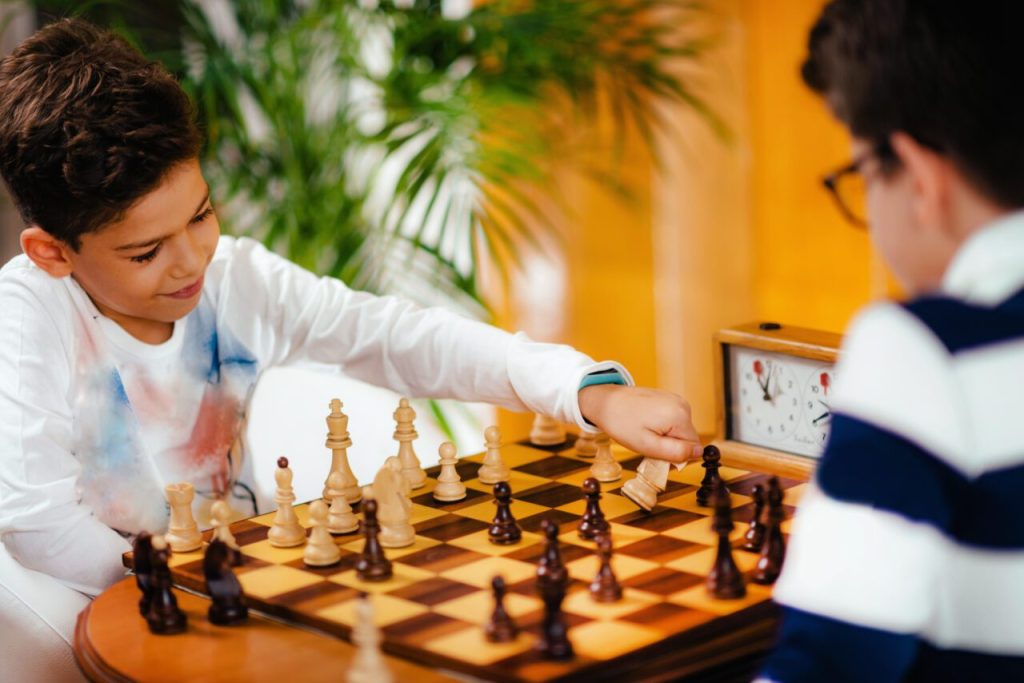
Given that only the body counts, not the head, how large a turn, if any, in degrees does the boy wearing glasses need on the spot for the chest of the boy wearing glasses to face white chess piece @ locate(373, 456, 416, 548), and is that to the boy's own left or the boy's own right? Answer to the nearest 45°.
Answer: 0° — they already face it

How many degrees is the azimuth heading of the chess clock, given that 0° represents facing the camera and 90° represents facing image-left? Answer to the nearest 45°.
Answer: approximately 45°

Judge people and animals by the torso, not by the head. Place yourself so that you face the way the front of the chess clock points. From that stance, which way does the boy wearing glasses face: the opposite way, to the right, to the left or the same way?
to the right

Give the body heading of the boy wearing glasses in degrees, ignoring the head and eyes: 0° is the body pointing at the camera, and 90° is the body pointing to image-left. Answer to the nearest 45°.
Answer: approximately 135°

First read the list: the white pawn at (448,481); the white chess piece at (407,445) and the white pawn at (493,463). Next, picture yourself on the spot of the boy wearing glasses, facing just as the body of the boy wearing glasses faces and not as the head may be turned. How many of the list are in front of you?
3

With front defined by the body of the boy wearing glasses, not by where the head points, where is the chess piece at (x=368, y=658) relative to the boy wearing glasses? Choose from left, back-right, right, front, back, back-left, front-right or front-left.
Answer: front-left

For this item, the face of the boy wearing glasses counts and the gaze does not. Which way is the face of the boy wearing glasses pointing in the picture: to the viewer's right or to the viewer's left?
to the viewer's left

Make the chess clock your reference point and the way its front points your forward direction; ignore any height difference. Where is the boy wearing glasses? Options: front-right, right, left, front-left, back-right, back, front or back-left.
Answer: front-left

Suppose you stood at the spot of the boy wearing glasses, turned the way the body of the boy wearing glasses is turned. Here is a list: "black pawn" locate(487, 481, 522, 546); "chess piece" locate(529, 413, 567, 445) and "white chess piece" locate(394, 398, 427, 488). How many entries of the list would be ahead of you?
3
